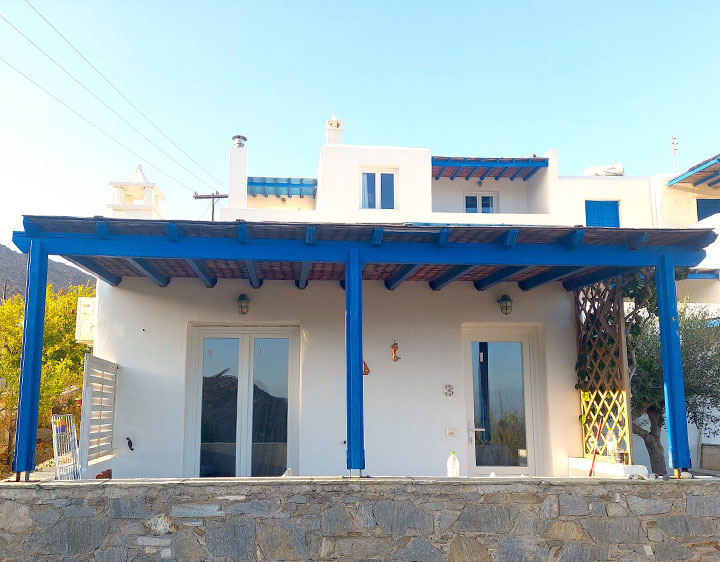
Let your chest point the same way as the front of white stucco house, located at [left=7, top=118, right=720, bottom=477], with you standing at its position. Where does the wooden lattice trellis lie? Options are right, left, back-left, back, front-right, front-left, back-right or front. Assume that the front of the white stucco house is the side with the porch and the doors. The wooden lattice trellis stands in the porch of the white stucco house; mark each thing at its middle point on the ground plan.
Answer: left

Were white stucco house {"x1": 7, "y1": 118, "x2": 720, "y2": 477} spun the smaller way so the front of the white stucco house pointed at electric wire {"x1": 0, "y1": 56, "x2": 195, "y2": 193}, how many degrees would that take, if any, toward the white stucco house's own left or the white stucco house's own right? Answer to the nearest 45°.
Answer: approximately 135° to the white stucco house's own right

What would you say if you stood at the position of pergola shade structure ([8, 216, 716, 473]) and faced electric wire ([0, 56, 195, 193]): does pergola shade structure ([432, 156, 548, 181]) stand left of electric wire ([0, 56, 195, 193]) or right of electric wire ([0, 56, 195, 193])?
right

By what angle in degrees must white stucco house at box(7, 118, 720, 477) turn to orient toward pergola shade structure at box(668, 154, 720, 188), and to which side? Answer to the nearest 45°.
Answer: approximately 135° to its left

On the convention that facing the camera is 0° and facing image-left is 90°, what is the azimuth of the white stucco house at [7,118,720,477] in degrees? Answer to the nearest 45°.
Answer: approximately 0°

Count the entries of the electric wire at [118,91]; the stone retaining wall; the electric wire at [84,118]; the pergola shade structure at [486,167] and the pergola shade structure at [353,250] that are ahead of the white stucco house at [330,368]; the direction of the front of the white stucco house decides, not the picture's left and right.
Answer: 2

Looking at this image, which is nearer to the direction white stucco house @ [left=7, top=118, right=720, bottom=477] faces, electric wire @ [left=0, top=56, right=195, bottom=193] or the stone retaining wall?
the stone retaining wall

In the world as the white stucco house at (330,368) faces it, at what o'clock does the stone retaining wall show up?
The stone retaining wall is roughly at 12 o'clock from the white stucco house.
